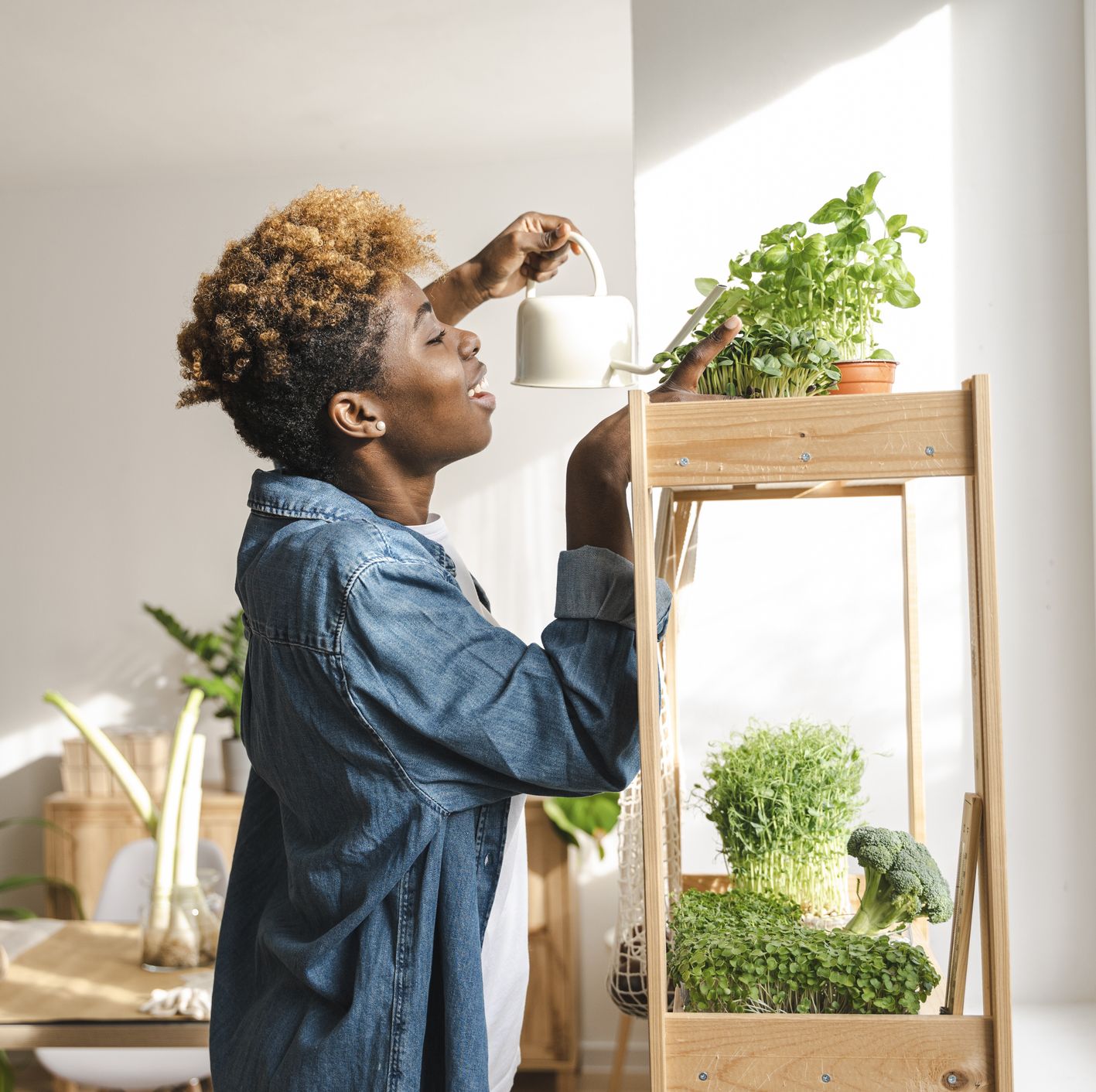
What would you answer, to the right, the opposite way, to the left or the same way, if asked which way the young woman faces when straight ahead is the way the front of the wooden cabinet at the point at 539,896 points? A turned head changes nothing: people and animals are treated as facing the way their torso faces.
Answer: to the left

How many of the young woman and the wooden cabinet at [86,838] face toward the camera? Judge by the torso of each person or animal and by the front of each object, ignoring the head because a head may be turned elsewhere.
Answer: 1

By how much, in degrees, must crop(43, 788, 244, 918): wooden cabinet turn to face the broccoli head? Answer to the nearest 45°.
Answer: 0° — it already faces it

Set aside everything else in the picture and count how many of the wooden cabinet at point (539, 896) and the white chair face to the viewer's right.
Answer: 0

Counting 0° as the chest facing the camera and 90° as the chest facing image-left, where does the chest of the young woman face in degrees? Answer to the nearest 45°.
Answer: approximately 270°

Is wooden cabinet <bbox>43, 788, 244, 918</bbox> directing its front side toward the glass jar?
yes

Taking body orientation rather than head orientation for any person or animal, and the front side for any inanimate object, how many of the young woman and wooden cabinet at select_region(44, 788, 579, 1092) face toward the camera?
1

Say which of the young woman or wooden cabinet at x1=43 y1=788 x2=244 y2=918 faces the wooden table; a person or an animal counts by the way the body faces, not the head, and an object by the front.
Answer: the wooden cabinet

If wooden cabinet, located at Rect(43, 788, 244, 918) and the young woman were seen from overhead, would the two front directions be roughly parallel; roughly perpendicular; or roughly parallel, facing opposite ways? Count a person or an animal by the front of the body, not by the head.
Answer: roughly perpendicular

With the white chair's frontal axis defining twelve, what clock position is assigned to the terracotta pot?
The terracotta pot is roughly at 10 o'clock from the white chair.

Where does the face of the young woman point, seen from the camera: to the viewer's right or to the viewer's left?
to the viewer's right

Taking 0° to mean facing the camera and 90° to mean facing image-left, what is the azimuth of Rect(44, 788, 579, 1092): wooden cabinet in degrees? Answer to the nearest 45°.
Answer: approximately 0°

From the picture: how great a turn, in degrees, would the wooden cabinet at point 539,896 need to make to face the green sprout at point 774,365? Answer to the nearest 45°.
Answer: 0° — it already faces it
